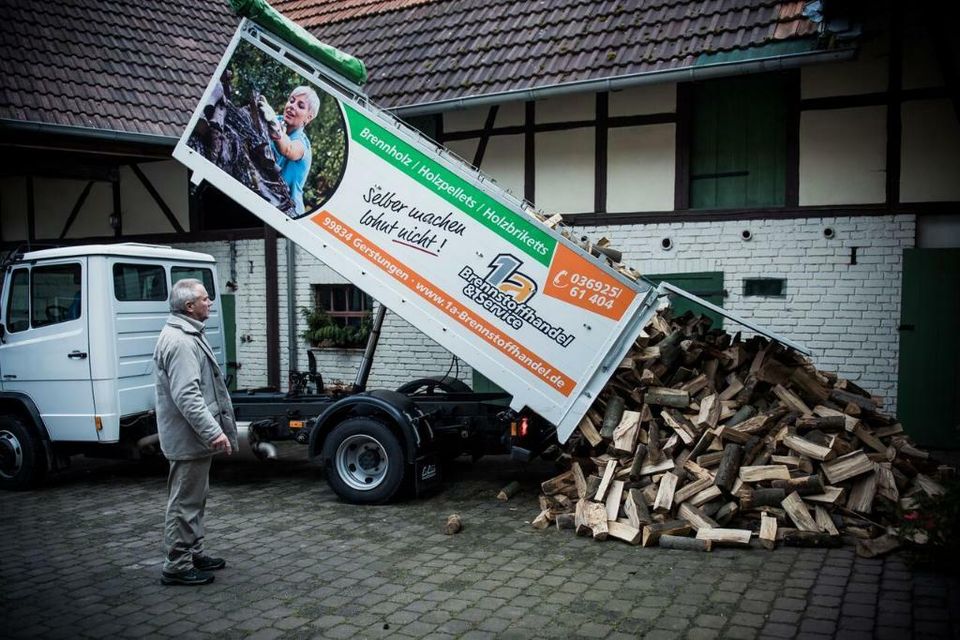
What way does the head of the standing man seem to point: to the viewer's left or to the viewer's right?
to the viewer's right

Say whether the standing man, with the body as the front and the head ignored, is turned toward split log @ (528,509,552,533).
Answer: yes

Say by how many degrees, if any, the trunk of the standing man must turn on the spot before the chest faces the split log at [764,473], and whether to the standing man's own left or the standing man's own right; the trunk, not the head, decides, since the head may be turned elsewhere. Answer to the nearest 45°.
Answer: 0° — they already face it

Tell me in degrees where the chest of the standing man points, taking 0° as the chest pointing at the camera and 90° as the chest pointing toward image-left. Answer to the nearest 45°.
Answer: approximately 270°

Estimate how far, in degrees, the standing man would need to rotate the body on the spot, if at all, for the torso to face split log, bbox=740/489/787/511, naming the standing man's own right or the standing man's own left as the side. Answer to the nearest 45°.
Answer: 0° — they already face it
